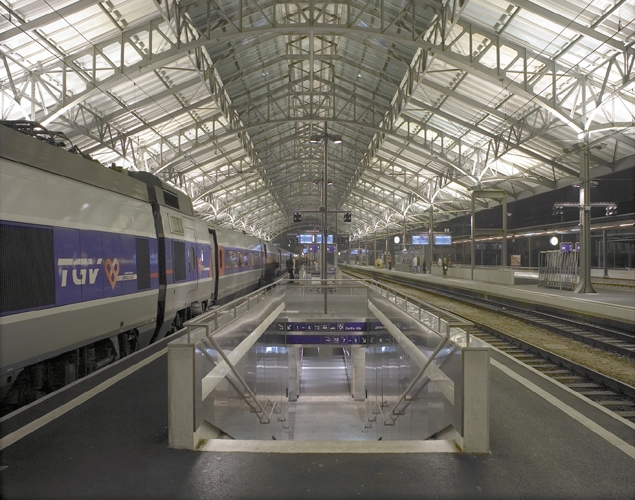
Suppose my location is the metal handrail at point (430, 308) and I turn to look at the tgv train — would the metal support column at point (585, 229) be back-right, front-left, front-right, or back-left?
back-right
